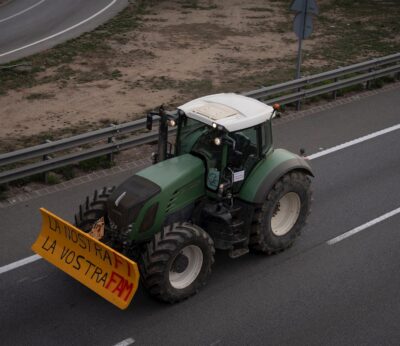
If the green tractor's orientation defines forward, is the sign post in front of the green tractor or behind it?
behind

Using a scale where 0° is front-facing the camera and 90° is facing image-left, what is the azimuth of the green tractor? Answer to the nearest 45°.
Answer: approximately 45°

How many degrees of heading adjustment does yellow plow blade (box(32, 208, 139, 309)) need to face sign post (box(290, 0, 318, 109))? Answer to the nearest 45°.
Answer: approximately 180°

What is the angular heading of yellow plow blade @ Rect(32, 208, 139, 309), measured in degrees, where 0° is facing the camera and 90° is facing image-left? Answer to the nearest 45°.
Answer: approximately 45°
